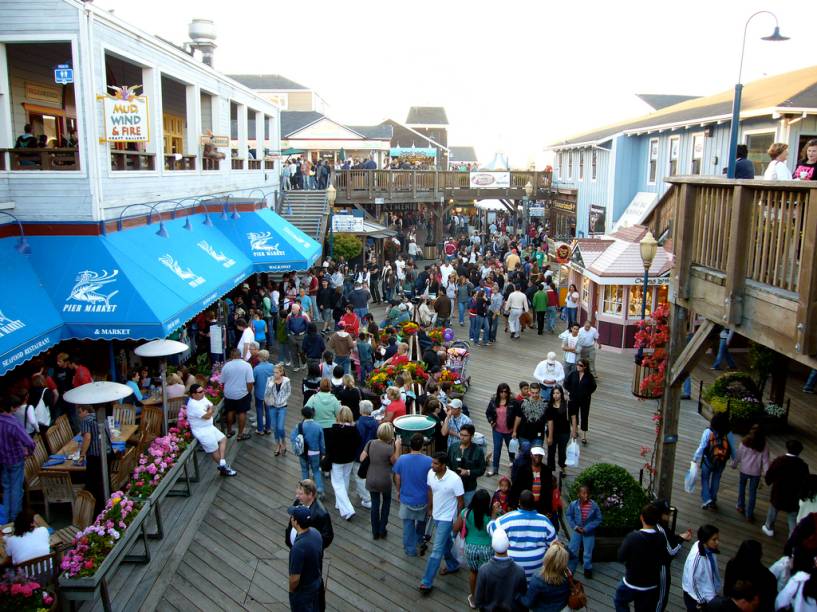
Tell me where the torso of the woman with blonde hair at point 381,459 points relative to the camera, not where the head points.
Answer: away from the camera

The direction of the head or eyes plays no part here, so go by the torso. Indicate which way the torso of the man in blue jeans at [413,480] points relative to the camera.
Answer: away from the camera

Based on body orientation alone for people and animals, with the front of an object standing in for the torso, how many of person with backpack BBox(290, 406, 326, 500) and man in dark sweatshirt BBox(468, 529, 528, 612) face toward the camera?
0

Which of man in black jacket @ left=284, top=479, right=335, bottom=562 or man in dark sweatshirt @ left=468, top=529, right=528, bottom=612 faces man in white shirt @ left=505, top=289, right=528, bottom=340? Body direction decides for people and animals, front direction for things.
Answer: the man in dark sweatshirt

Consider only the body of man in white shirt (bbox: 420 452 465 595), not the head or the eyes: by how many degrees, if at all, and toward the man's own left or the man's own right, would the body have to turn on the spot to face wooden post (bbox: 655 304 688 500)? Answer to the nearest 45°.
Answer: approximately 180°

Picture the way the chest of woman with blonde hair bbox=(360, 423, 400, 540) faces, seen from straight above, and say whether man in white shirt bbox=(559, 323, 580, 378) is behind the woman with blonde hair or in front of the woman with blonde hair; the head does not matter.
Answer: in front

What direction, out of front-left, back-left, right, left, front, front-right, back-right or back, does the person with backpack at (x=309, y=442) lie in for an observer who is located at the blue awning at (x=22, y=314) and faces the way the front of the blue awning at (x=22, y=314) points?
front

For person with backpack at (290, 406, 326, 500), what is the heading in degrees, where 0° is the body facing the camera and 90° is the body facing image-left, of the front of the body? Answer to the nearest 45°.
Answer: approximately 180°

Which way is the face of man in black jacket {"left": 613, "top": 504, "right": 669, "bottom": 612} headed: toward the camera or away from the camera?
away from the camera

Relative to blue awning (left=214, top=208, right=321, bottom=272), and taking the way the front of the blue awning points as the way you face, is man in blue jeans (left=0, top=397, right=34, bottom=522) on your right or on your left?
on your right

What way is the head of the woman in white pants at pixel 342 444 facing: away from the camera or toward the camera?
away from the camera

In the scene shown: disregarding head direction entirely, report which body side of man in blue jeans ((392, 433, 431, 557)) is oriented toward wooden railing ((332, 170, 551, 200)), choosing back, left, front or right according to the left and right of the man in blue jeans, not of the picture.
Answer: front

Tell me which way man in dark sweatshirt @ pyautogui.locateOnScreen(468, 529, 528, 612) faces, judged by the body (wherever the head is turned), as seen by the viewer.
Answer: away from the camera

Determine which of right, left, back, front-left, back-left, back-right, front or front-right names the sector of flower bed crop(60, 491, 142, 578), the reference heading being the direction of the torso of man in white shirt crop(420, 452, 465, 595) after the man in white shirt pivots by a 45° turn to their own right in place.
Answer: front

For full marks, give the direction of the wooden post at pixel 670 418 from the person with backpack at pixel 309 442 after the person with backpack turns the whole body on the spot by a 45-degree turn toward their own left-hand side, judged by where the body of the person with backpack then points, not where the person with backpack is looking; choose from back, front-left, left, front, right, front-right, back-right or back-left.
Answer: back-right

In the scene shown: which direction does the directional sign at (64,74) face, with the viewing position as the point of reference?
facing the viewer
